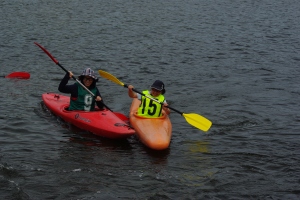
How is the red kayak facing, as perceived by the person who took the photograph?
facing the viewer and to the right of the viewer

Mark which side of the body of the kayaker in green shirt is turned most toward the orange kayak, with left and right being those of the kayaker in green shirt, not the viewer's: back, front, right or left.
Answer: front

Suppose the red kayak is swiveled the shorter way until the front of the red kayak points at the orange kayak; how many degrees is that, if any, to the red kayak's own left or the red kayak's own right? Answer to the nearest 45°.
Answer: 0° — it already faces it
